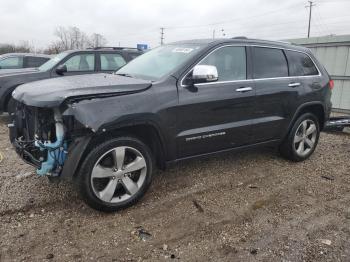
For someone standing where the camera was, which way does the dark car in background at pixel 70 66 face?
facing to the left of the viewer

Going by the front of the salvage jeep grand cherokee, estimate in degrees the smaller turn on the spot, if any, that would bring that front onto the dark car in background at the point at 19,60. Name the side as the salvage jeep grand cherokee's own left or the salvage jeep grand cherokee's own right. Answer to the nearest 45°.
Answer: approximately 90° to the salvage jeep grand cherokee's own right

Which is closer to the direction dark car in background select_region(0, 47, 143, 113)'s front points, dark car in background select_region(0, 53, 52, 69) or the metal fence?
the dark car in background

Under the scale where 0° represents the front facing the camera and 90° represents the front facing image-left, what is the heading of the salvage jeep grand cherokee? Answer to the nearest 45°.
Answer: approximately 45°

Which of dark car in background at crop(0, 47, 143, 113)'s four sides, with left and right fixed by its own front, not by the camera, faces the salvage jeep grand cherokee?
left

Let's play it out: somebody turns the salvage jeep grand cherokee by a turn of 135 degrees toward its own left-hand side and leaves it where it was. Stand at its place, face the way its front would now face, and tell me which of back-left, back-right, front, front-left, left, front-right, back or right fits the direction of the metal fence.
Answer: front-left

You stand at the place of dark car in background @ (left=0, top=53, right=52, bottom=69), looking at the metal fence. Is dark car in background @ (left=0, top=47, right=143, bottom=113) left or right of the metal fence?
right

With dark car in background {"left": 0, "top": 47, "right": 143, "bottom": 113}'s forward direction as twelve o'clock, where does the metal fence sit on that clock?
The metal fence is roughly at 6 o'clock from the dark car in background.

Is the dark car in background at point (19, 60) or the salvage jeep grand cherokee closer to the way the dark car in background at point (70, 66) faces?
the dark car in background

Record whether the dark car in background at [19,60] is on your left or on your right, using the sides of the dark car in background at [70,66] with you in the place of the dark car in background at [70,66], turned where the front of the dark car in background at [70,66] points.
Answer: on your right
